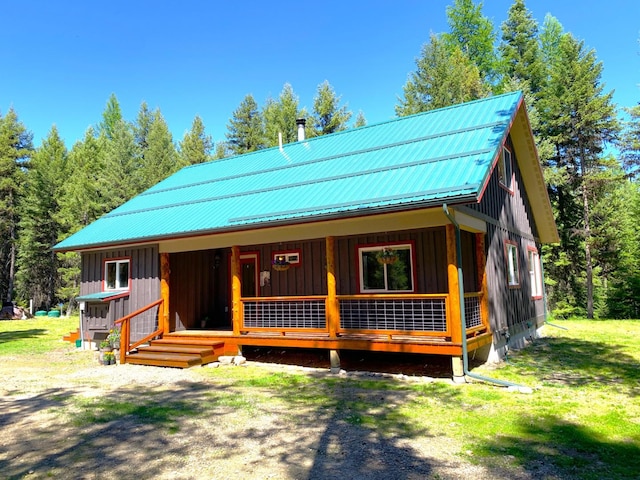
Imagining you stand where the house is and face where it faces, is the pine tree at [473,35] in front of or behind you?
behind

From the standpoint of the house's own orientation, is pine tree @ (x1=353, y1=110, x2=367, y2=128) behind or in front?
behind

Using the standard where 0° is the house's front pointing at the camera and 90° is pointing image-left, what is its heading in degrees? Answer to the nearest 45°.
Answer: approximately 45°

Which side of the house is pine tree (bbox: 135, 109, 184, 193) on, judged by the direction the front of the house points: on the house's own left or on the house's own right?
on the house's own right

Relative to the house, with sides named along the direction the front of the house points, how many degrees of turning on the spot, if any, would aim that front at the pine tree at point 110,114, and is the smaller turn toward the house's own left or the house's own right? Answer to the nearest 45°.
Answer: approximately 90° to the house's own right

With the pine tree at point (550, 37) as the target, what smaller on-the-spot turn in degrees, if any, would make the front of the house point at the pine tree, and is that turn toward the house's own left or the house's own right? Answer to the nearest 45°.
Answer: approximately 180°

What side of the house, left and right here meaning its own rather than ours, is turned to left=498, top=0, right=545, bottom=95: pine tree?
back

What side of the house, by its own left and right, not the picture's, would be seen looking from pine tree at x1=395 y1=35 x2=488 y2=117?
back

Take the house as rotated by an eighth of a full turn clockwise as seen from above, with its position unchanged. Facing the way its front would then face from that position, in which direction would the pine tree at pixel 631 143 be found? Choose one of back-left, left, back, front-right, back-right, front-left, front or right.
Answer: back-right

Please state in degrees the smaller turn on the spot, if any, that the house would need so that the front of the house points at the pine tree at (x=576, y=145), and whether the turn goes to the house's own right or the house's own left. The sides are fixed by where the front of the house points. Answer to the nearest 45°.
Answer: approximately 180°

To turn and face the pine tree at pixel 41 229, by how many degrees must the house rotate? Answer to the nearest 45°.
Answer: approximately 90° to its right

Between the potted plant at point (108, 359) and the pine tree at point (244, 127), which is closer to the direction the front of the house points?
the potted plant
